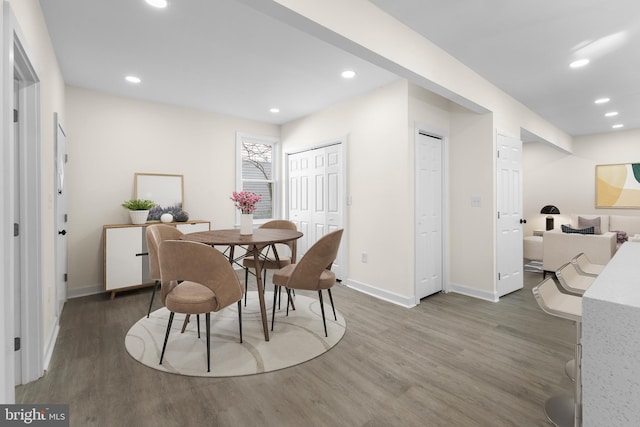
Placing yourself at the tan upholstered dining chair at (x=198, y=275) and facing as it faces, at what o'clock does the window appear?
The window is roughly at 11 o'clock from the tan upholstered dining chair.

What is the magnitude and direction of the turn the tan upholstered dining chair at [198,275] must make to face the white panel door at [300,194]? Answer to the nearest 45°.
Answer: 0° — it already faces it

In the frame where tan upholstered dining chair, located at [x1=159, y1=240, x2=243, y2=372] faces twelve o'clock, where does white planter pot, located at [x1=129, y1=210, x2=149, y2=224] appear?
The white planter pot is roughly at 10 o'clock from the tan upholstered dining chair.

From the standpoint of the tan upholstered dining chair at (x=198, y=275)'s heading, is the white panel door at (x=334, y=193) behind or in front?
in front

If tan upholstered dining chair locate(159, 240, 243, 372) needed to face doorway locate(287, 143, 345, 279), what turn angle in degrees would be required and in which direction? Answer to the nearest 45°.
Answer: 0° — it already faces it

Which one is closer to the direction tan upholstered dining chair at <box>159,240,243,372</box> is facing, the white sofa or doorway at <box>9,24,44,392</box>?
the white sofa

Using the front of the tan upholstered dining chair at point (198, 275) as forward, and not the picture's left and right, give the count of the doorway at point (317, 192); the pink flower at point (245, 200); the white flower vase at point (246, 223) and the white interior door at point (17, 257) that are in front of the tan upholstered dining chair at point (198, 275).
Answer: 3

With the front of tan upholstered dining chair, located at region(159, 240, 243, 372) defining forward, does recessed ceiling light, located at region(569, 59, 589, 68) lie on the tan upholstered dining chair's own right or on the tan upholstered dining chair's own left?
on the tan upholstered dining chair's own right

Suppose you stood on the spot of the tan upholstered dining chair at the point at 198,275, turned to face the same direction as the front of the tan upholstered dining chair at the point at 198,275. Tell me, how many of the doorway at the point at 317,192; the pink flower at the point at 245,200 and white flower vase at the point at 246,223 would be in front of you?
3

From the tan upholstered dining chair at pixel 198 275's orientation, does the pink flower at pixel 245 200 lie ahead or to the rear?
ahead

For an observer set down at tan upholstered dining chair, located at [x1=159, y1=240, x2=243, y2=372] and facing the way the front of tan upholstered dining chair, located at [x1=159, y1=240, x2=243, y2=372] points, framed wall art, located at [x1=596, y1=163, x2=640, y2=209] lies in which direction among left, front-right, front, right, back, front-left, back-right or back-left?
front-right

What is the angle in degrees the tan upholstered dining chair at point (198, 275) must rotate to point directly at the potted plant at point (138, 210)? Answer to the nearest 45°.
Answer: approximately 45° to its left

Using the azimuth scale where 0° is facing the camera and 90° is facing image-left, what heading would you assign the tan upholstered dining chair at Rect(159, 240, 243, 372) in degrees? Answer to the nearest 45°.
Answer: approximately 225°

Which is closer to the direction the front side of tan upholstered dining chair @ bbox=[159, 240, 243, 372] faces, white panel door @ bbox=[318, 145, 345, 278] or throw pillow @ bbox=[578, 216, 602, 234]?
the white panel door
